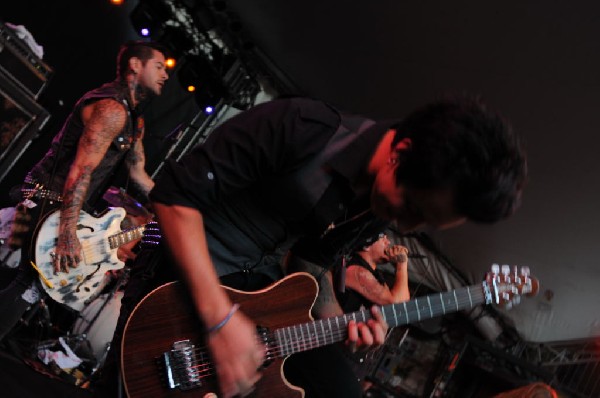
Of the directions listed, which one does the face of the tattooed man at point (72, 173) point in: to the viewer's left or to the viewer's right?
to the viewer's right

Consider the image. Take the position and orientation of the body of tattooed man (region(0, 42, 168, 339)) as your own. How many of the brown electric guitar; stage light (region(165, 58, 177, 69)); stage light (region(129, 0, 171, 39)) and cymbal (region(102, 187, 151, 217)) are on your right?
1

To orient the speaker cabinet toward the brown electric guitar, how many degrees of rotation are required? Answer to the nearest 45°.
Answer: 0° — it already faces it

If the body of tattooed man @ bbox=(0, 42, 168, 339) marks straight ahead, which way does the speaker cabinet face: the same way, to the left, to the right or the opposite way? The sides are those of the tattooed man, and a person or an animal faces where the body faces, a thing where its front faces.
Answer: to the right

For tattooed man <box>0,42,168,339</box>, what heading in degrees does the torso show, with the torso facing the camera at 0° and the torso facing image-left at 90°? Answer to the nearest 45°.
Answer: approximately 270°

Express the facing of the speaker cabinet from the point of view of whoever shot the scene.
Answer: facing the viewer

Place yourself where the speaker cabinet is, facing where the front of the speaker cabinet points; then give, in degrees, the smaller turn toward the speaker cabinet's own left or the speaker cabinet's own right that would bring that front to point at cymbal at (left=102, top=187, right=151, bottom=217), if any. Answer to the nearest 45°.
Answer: approximately 135° to the speaker cabinet's own left

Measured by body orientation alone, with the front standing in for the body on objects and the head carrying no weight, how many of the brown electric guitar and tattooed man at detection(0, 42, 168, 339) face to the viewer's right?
1

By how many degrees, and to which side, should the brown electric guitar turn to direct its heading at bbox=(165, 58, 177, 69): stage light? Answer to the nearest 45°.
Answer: approximately 180°

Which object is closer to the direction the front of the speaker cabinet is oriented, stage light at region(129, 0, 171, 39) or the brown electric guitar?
the brown electric guitar

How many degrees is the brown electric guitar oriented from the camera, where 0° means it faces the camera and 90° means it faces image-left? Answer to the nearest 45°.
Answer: approximately 0°
